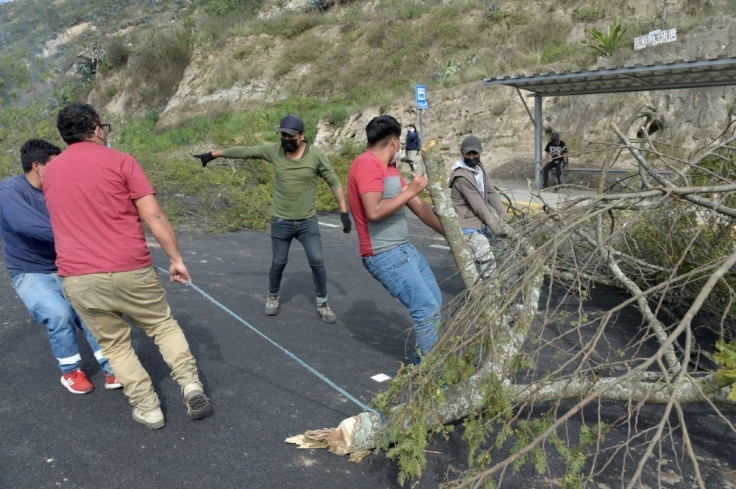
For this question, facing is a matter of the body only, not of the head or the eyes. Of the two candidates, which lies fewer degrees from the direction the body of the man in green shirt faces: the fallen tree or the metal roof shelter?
the fallen tree

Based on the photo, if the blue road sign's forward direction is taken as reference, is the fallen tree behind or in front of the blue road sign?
in front

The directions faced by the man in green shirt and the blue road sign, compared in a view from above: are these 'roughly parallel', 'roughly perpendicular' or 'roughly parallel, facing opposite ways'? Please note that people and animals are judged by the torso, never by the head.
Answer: roughly parallel

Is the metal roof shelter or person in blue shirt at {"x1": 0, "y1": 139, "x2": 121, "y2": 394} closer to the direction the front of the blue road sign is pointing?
the person in blue shirt

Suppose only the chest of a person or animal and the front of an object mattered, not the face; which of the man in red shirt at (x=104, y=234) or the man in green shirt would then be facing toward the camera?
the man in green shirt

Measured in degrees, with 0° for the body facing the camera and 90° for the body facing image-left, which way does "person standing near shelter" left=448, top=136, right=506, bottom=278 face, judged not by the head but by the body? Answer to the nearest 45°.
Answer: approximately 315°

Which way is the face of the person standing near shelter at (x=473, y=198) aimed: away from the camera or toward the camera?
toward the camera

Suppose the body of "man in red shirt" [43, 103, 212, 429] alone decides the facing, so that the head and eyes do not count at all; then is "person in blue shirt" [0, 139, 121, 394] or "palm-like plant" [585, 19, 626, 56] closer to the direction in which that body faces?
the palm-like plant

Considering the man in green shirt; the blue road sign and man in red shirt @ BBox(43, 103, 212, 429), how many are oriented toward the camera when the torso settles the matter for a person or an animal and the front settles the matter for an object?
2

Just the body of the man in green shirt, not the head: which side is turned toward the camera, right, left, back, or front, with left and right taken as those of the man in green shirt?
front

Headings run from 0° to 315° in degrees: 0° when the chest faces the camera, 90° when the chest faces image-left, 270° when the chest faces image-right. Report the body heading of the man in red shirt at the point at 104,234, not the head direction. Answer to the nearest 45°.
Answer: approximately 225°

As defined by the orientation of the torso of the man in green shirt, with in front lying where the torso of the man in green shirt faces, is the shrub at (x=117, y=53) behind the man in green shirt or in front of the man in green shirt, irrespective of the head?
behind

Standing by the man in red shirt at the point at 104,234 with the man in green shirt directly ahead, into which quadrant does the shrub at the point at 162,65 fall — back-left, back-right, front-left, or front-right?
front-left

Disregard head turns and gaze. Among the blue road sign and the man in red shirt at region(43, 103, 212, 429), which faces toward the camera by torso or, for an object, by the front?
the blue road sign

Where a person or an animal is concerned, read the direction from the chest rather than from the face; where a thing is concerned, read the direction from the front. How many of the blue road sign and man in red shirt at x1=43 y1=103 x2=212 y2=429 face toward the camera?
1

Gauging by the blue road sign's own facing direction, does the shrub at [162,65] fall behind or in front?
behind

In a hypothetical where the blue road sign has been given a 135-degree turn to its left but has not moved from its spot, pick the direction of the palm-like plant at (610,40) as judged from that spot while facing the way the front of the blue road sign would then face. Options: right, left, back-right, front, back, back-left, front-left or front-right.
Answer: front

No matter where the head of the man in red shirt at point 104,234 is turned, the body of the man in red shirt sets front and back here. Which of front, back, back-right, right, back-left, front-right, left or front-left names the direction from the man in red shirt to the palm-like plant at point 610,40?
front

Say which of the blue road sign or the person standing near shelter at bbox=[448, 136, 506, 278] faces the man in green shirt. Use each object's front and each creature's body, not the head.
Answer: the blue road sign
